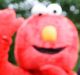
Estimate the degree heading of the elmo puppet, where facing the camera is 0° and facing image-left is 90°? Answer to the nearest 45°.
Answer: approximately 0°
